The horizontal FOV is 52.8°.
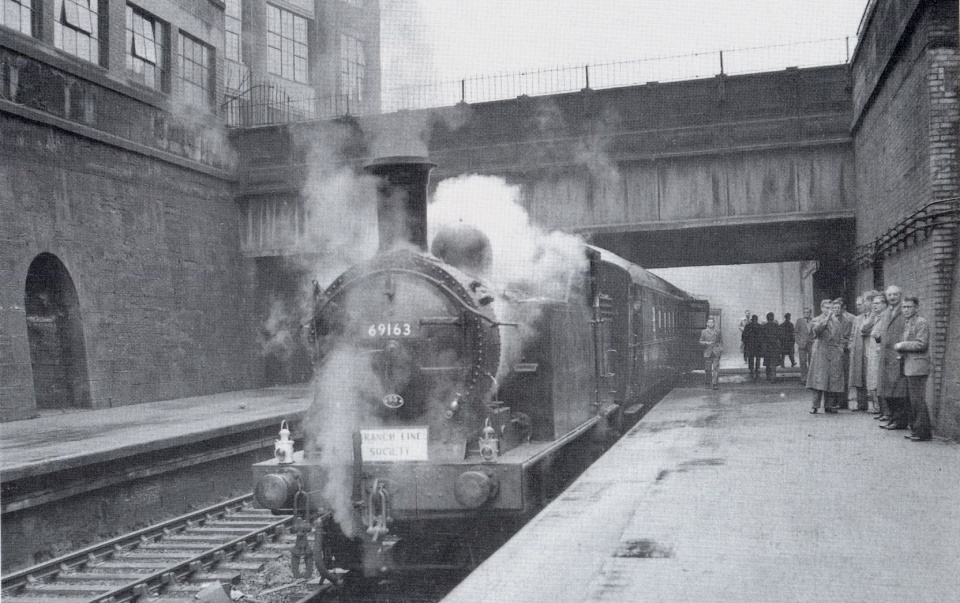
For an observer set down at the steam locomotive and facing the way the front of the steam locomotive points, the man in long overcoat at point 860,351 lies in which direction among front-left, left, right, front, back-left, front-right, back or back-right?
back

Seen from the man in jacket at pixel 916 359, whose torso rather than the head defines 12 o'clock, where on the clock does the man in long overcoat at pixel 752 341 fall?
the man in long overcoat at pixel 752 341 is roughly at 4 o'clock from the man in jacket at pixel 916 359.

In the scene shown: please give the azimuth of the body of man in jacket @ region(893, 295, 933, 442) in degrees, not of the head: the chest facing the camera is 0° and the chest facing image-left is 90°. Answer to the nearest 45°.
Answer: approximately 45°

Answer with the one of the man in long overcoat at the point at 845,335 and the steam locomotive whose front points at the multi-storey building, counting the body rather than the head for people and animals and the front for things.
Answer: the man in long overcoat

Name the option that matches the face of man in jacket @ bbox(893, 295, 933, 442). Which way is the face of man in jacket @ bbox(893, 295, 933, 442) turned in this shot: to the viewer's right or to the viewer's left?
to the viewer's left

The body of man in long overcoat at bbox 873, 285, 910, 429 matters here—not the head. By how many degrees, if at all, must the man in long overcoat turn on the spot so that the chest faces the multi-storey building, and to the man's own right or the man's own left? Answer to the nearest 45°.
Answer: approximately 45° to the man's own right

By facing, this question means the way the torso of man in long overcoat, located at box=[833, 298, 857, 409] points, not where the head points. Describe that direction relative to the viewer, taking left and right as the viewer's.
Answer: facing to the left of the viewer

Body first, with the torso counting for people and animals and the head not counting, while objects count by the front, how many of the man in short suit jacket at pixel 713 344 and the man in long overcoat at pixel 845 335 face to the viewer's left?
1
